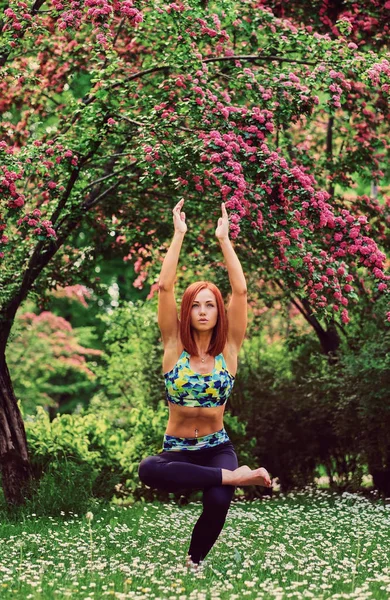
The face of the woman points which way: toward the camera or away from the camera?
toward the camera

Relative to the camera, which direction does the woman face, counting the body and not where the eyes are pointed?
toward the camera
